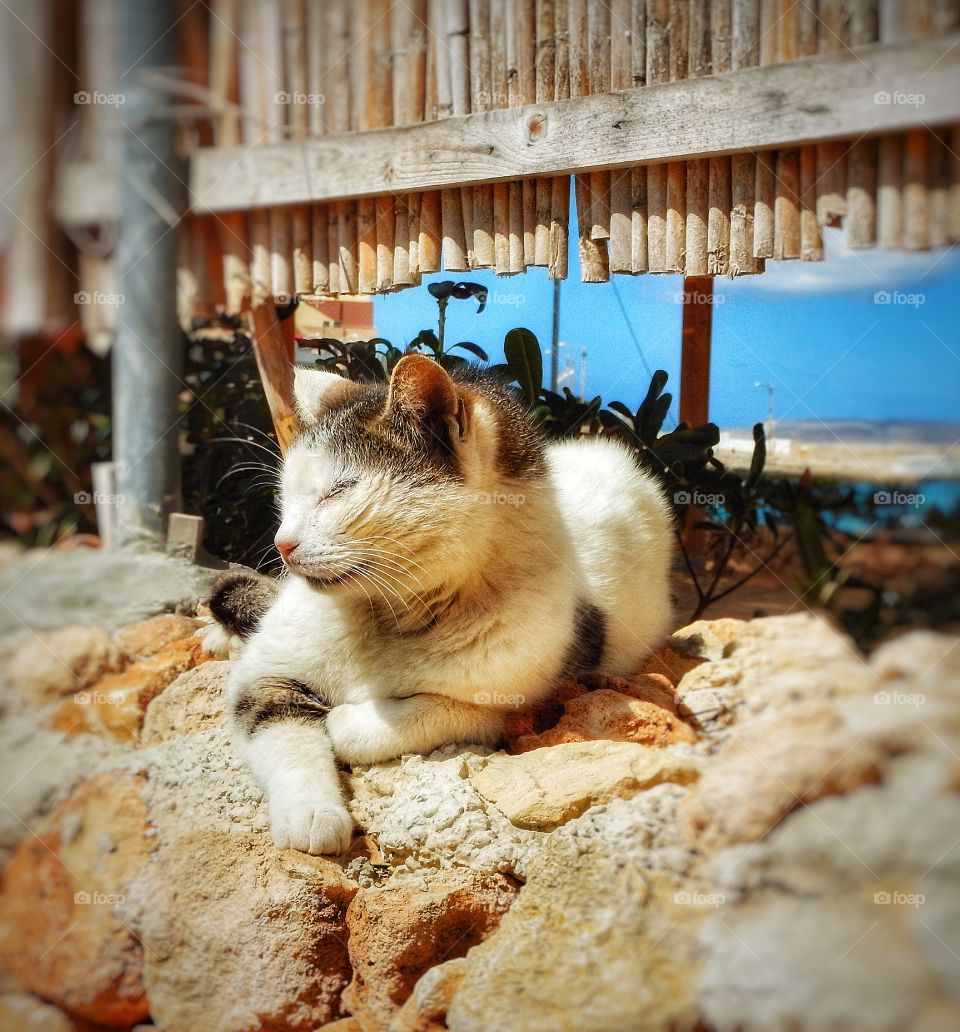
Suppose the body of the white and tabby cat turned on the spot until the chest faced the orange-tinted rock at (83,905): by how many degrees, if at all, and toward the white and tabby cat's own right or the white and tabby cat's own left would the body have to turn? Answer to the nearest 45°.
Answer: approximately 45° to the white and tabby cat's own right

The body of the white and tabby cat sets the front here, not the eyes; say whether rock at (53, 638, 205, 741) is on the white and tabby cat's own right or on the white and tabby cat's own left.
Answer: on the white and tabby cat's own right

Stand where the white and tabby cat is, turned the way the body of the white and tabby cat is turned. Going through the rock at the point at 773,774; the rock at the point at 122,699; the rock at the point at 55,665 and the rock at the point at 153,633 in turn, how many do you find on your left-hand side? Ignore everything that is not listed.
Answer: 1

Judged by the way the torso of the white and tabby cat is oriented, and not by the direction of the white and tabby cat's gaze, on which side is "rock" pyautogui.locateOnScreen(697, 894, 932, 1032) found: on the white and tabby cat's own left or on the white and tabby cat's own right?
on the white and tabby cat's own left

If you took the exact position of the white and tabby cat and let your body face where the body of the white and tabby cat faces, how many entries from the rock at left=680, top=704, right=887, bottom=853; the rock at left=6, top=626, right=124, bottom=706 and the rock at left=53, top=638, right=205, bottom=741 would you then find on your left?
1

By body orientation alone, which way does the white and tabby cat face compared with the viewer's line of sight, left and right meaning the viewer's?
facing the viewer and to the left of the viewer
